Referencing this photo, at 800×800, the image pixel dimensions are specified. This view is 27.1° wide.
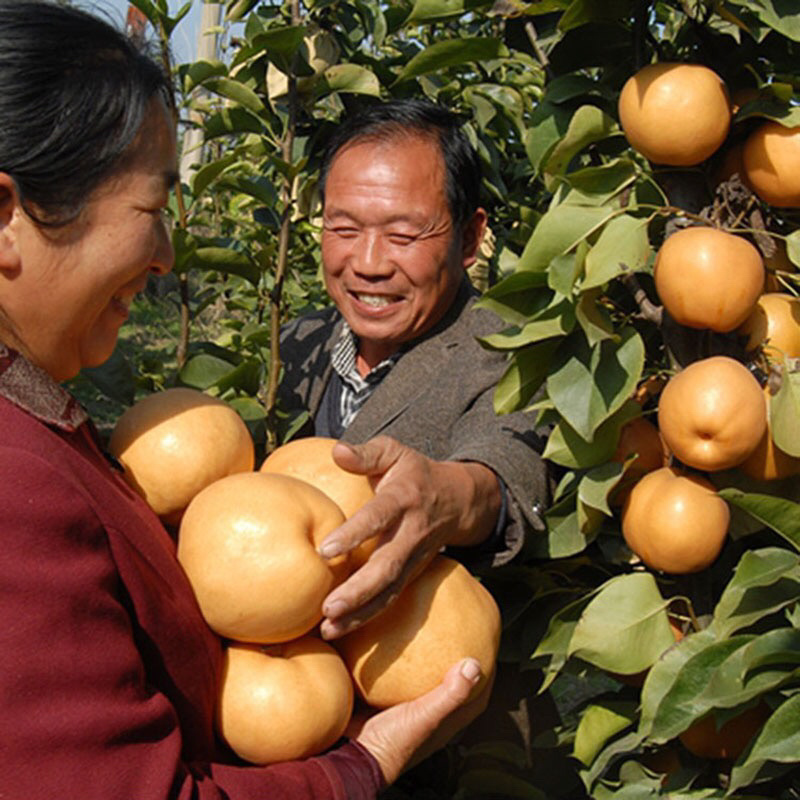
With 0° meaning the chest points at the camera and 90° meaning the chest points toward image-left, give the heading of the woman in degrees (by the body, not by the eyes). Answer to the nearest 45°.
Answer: approximately 270°

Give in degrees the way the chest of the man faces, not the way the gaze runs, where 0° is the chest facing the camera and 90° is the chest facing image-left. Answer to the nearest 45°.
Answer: approximately 45°

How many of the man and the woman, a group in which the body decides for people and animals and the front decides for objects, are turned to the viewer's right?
1

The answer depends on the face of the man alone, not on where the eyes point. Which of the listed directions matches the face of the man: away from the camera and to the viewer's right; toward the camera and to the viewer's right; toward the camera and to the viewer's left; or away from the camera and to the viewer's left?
toward the camera and to the viewer's left

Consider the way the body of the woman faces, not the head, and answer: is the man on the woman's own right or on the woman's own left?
on the woman's own left

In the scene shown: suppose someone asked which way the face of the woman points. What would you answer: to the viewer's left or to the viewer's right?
to the viewer's right
